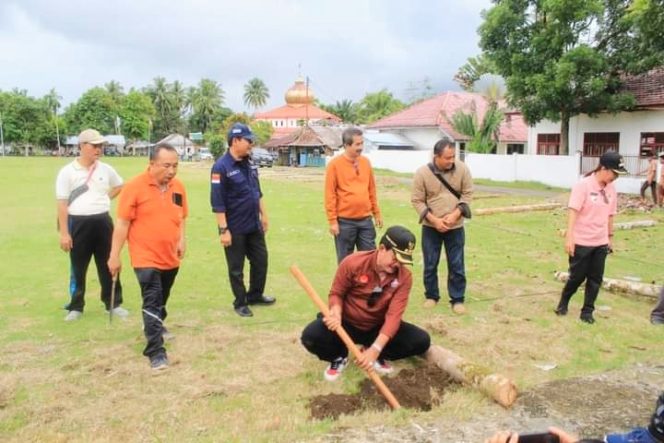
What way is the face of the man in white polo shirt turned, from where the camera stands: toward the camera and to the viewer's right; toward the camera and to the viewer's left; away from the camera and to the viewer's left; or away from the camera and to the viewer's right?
toward the camera and to the viewer's right

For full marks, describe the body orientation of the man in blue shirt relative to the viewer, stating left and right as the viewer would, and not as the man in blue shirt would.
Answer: facing the viewer and to the right of the viewer

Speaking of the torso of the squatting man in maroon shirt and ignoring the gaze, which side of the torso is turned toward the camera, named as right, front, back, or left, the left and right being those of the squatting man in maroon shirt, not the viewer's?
front

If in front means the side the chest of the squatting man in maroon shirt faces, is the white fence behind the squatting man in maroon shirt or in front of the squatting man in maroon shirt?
behind

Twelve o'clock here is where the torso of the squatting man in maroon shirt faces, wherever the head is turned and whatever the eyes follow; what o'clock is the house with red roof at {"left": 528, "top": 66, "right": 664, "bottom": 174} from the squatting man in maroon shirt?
The house with red roof is roughly at 7 o'clock from the squatting man in maroon shirt.

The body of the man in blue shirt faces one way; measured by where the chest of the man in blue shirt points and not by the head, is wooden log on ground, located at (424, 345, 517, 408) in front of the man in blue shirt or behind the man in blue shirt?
in front

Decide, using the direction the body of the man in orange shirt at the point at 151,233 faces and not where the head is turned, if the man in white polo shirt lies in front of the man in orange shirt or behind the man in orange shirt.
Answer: behind

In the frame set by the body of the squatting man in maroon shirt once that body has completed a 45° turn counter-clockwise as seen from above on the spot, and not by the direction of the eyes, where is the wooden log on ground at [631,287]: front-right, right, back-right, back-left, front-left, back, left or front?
left

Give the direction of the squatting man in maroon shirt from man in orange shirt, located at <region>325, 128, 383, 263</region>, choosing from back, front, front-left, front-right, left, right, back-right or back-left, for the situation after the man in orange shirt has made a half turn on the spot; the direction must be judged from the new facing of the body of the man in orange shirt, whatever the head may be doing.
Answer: back-left

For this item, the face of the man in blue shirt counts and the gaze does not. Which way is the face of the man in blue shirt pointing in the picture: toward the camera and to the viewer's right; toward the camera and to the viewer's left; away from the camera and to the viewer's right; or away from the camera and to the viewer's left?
toward the camera and to the viewer's right
